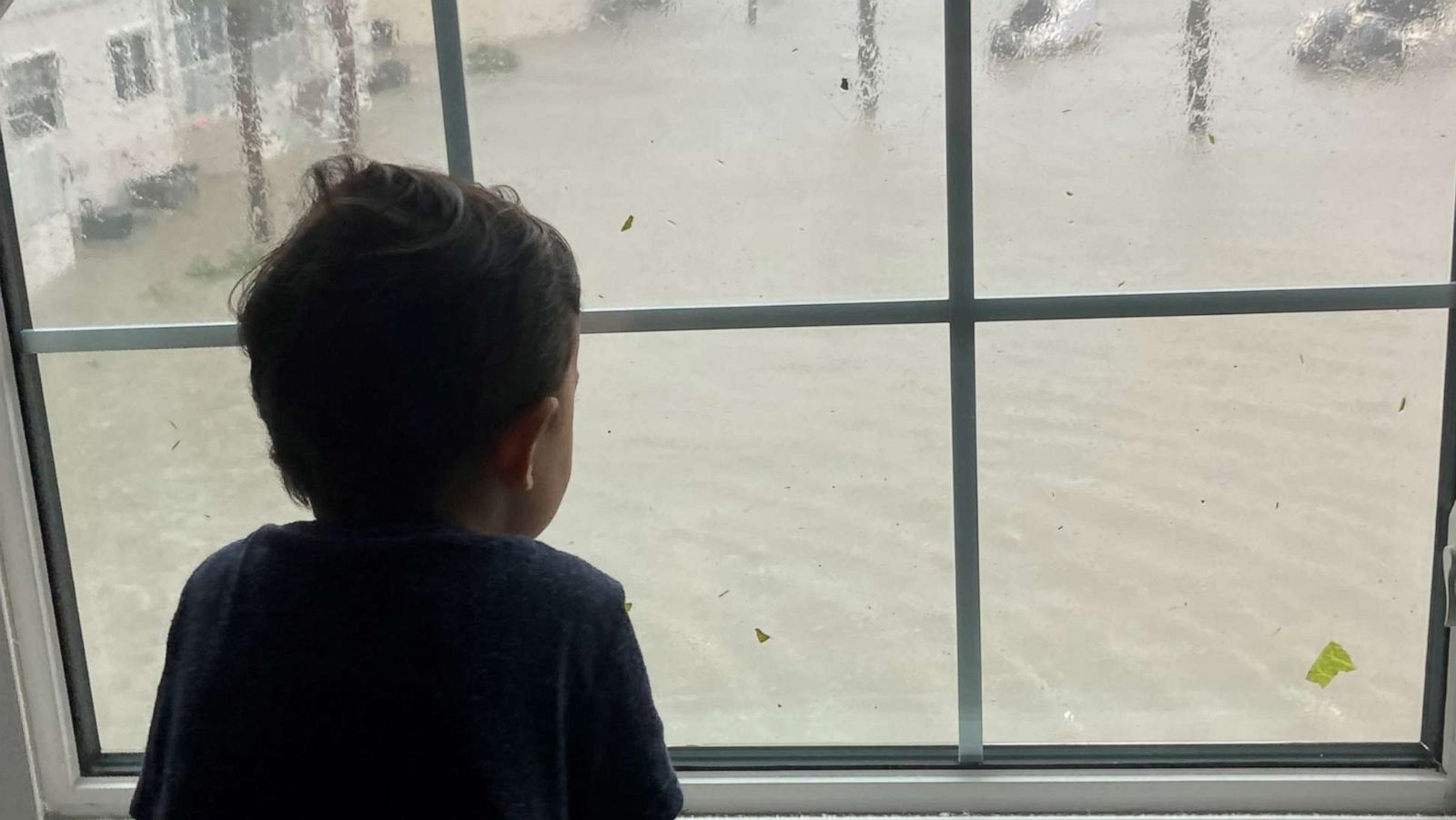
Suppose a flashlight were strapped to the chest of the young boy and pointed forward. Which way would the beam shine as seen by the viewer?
away from the camera

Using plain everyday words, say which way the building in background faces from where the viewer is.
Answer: facing the viewer and to the right of the viewer

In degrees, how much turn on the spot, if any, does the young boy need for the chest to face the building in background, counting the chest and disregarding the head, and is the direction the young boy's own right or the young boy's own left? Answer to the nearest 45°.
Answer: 0° — they already face it

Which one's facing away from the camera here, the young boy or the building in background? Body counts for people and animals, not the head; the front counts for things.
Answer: the young boy

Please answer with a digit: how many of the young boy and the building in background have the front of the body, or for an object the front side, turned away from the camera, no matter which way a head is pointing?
1

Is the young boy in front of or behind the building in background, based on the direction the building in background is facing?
in front

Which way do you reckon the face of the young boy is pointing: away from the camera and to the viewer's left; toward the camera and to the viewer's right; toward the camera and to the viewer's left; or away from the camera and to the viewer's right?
away from the camera and to the viewer's right
